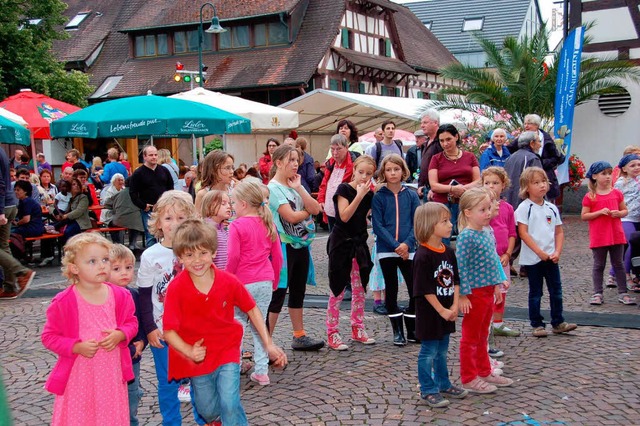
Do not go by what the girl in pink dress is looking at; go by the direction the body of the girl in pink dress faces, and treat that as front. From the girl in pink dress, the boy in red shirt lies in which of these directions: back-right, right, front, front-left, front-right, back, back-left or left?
front-left

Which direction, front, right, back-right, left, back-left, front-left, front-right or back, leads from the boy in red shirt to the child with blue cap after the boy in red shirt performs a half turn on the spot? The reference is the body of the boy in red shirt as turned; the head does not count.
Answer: front-right

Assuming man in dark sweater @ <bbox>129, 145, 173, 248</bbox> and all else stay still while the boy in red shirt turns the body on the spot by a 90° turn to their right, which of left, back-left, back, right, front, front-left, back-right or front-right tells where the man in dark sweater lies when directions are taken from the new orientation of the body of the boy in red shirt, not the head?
right

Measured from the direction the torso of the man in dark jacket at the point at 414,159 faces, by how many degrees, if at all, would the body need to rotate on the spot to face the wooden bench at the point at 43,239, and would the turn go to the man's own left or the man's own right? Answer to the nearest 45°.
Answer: approximately 135° to the man's own right

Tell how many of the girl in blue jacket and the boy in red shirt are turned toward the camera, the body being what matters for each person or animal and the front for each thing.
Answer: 2

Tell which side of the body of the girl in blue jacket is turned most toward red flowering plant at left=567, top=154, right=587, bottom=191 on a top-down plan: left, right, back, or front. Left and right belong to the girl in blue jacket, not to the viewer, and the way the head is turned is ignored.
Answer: back

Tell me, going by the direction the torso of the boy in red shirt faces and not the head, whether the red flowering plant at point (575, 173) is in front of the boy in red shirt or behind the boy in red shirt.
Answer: behind

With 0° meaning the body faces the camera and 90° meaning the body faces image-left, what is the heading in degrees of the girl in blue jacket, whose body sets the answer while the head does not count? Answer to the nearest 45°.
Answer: approximately 0°

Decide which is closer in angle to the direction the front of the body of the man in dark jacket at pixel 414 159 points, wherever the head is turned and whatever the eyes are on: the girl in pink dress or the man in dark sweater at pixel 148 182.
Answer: the girl in pink dress

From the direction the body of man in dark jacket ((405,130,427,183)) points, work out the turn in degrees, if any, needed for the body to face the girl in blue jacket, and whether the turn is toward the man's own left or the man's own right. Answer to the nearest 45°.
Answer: approximately 45° to the man's own right

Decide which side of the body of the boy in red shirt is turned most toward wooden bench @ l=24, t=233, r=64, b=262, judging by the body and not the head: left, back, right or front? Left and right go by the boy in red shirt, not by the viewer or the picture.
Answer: back

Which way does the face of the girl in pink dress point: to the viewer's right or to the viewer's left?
to the viewer's right

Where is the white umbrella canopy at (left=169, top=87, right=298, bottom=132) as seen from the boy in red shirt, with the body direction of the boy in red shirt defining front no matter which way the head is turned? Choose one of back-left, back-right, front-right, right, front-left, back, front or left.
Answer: back

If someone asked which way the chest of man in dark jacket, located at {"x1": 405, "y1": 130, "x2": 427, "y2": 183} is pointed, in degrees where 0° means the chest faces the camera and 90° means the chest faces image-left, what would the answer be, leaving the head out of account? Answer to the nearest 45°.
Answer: approximately 315°
